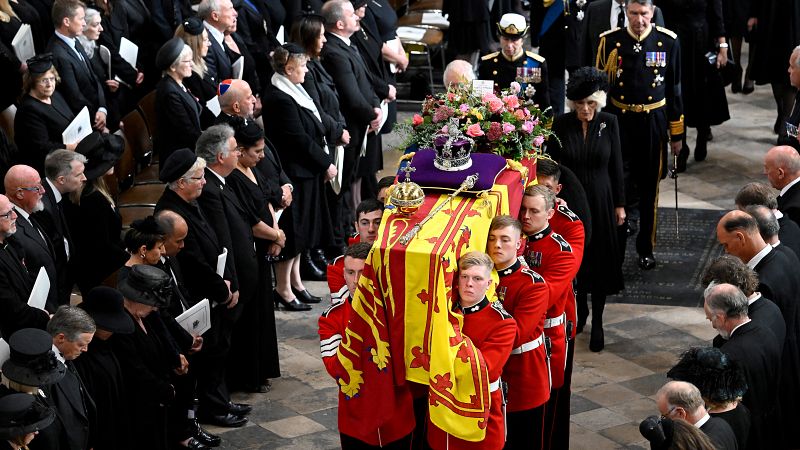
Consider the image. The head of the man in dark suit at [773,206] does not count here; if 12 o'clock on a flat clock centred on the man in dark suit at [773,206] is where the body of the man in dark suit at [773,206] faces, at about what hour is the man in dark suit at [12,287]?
the man in dark suit at [12,287] is roughly at 11 o'clock from the man in dark suit at [773,206].

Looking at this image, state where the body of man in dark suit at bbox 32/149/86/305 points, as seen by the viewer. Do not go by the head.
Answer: to the viewer's right

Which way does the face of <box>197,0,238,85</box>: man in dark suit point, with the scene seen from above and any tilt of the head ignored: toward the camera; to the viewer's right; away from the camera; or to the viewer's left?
to the viewer's right

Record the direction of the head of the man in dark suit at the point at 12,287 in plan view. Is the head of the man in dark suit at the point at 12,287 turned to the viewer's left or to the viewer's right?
to the viewer's right

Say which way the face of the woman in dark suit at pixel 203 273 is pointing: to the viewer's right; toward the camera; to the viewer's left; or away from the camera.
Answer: to the viewer's right

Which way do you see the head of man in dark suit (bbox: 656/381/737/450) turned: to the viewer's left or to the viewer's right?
to the viewer's left

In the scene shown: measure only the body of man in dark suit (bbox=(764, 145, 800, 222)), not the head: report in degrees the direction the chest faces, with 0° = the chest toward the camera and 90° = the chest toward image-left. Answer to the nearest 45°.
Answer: approximately 90°

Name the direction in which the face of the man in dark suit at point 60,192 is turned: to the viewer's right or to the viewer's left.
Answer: to the viewer's right

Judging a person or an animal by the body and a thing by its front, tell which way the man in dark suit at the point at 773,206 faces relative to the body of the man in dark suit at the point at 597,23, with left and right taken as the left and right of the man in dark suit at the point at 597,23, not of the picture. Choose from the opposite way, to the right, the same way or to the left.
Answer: to the right

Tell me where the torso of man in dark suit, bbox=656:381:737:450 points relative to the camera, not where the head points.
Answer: to the viewer's left

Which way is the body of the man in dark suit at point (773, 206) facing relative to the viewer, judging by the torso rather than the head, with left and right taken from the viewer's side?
facing to the left of the viewer

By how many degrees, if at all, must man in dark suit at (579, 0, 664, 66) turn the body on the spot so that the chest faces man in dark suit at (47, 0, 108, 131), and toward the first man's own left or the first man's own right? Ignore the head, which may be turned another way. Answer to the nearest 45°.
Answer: approximately 45° to the first man's own right
